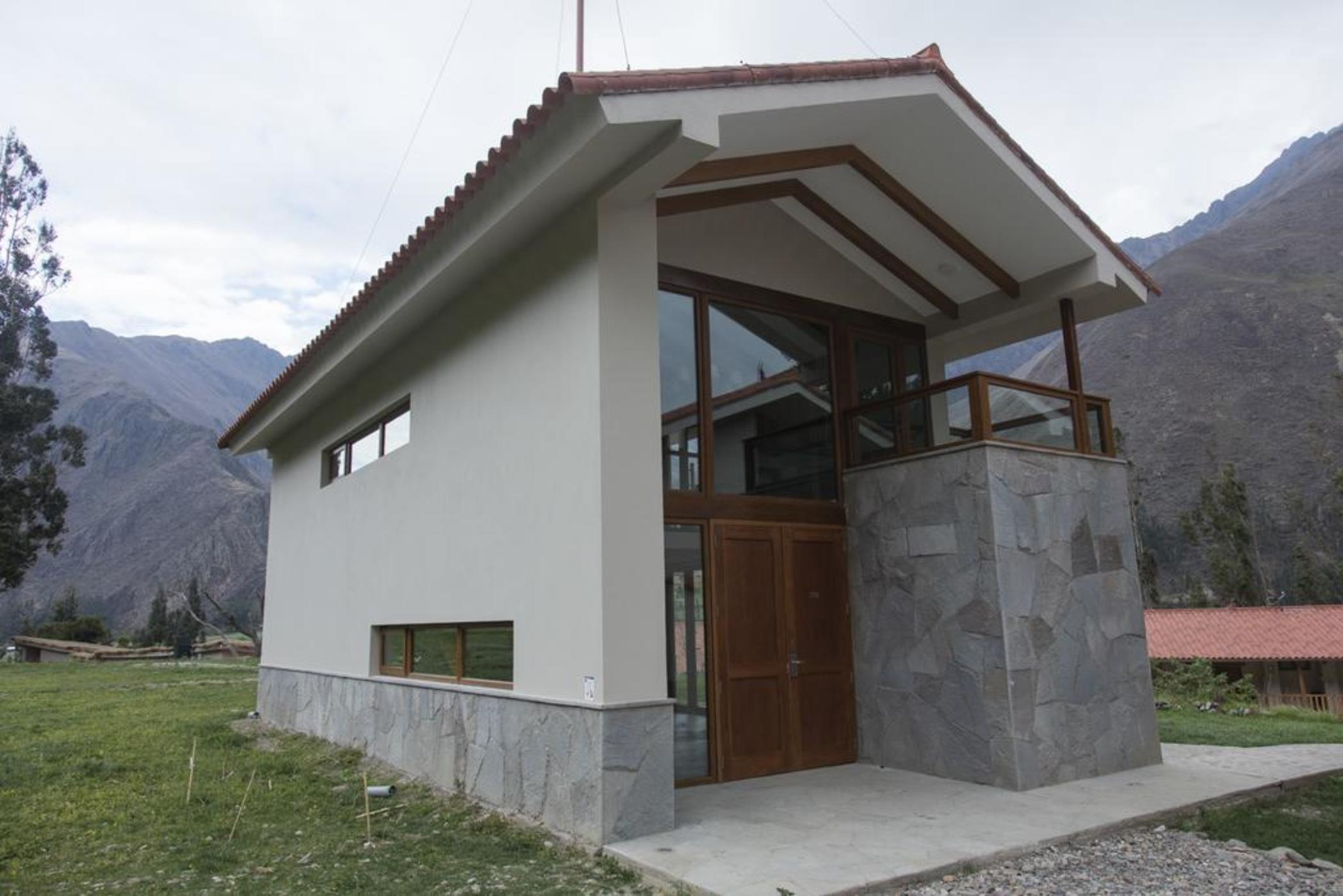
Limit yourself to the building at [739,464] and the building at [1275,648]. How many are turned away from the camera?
0

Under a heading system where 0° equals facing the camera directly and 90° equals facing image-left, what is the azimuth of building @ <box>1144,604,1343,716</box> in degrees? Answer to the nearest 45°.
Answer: approximately 0°

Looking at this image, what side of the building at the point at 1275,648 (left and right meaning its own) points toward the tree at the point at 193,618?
right

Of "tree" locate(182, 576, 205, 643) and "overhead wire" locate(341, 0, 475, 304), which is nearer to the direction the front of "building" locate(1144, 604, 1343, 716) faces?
the overhead wire

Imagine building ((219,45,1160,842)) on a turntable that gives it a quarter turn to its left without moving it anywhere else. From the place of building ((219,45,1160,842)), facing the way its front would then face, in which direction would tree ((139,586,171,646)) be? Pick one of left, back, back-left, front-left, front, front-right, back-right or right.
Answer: left

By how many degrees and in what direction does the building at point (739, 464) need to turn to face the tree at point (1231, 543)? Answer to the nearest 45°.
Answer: approximately 90° to its left

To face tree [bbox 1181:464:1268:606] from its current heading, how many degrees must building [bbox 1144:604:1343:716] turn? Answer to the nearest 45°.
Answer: approximately 180°

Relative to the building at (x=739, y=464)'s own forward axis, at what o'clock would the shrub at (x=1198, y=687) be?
The shrub is roughly at 9 o'clock from the building.

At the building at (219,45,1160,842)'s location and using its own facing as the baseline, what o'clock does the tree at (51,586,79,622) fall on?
The tree is roughly at 6 o'clock from the building.

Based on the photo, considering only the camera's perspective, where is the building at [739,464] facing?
facing the viewer and to the right of the viewer

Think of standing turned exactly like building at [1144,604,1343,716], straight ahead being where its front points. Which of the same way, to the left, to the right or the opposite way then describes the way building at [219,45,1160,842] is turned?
to the left

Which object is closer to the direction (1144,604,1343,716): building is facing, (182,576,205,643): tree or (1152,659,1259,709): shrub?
the shrub

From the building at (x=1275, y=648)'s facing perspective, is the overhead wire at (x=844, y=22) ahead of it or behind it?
ahead

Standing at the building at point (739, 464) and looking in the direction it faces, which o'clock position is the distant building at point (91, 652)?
The distant building is roughly at 6 o'clock from the building.
